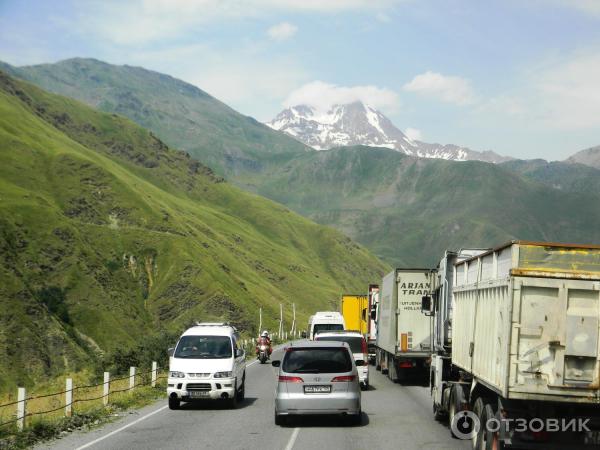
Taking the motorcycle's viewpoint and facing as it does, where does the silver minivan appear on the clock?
The silver minivan is roughly at 12 o'clock from the motorcycle.

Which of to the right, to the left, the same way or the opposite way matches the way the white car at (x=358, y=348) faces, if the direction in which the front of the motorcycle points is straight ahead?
the opposite way

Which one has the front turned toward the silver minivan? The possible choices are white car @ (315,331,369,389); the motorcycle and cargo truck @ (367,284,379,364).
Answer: the motorcycle

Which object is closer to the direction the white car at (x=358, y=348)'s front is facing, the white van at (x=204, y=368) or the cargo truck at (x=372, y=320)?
the cargo truck

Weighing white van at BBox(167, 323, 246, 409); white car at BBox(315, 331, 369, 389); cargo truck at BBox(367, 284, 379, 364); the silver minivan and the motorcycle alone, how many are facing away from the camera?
3

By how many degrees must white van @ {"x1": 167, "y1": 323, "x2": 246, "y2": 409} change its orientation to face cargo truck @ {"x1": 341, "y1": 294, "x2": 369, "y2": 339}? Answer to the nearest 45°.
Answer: approximately 180°

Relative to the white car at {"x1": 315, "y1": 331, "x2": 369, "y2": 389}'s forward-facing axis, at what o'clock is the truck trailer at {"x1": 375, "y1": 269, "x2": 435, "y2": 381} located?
The truck trailer is roughly at 1 o'clock from the white car.

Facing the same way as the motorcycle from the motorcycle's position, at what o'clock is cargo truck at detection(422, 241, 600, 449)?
The cargo truck is roughly at 12 o'clock from the motorcycle.

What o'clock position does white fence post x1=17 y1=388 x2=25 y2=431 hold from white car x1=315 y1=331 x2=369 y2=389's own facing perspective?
The white fence post is roughly at 7 o'clock from the white car.

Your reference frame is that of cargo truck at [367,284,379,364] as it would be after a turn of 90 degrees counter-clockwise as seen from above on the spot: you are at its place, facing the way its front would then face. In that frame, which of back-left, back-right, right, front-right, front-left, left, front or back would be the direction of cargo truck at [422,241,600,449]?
left

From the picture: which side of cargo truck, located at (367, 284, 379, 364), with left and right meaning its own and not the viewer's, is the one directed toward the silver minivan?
back

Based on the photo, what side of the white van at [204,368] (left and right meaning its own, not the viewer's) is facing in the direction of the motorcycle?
back

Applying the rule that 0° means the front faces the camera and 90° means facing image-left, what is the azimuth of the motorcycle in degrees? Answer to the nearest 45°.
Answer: approximately 0°

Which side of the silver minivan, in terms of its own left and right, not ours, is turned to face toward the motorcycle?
front

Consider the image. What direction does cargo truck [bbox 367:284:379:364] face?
away from the camera

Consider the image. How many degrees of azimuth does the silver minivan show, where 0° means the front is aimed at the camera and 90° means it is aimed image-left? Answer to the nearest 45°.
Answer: approximately 180°

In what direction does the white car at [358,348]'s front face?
away from the camera

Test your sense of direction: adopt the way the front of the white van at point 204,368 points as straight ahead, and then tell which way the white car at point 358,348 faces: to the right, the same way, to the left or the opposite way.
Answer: the opposite way

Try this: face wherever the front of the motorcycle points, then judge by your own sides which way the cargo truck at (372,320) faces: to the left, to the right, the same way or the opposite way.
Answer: the opposite way
